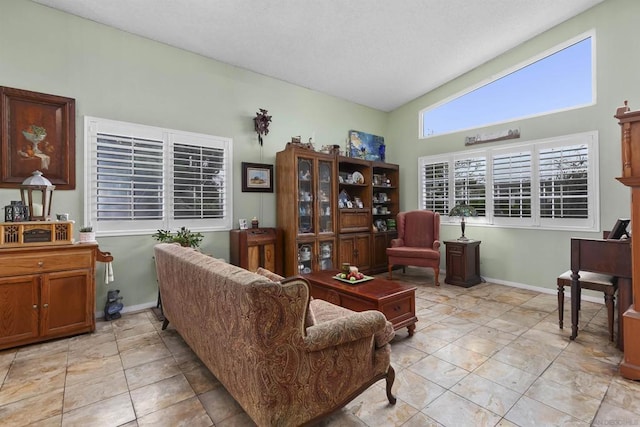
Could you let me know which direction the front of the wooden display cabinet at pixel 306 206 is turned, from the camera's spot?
facing the viewer and to the right of the viewer

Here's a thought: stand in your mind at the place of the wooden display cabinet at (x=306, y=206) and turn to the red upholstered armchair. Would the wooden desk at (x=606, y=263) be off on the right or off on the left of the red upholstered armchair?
right

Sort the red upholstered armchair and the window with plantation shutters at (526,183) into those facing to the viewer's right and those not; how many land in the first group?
0

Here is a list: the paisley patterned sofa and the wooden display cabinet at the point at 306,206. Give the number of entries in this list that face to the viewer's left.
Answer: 0

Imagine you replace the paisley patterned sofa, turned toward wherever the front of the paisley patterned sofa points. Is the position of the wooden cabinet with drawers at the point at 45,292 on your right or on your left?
on your left

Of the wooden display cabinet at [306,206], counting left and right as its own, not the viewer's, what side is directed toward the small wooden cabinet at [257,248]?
right

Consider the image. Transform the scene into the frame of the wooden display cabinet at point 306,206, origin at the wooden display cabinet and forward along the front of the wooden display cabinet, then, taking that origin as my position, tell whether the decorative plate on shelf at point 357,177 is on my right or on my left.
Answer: on my left

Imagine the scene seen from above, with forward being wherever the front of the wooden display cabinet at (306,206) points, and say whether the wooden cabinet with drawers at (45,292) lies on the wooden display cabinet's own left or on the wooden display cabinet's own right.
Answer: on the wooden display cabinet's own right

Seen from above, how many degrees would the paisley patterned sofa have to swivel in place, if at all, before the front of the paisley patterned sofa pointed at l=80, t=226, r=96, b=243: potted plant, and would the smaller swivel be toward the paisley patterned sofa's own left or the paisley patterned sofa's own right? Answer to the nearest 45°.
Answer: approximately 90° to the paisley patterned sofa's own left

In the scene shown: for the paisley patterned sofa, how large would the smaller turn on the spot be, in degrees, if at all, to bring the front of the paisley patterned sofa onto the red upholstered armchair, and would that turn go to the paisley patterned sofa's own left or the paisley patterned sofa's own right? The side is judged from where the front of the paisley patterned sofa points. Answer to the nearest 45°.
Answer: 0° — it already faces it

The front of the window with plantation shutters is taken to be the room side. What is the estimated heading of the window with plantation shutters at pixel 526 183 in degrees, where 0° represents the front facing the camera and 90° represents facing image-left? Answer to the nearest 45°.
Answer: approximately 45°

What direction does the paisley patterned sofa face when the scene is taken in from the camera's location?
facing away from the viewer and to the right of the viewer

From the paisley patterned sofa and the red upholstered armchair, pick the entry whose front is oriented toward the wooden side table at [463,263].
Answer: the paisley patterned sofa

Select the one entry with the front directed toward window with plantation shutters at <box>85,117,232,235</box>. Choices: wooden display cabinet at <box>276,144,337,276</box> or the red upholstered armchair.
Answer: the red upholstered armchair
